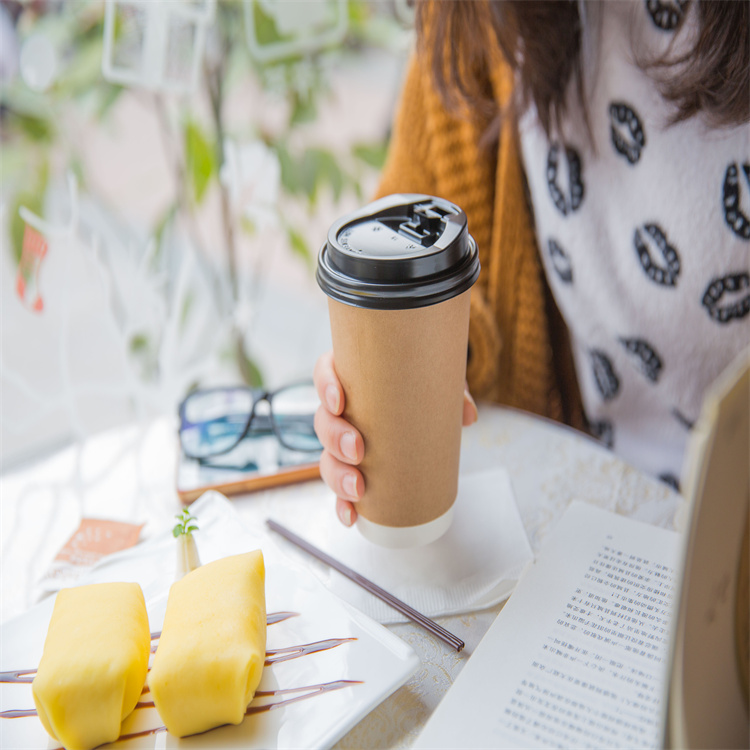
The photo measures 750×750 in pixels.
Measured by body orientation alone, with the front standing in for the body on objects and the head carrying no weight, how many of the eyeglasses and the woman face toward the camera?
2

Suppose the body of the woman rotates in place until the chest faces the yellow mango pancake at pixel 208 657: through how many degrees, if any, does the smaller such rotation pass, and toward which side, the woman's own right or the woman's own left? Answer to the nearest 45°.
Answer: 0° — they already face it

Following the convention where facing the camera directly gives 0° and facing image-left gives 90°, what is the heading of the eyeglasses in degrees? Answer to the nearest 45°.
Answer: approximately 0°

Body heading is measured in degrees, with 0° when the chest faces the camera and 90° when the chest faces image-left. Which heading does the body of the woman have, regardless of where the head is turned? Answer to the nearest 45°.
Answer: approximately 0°
